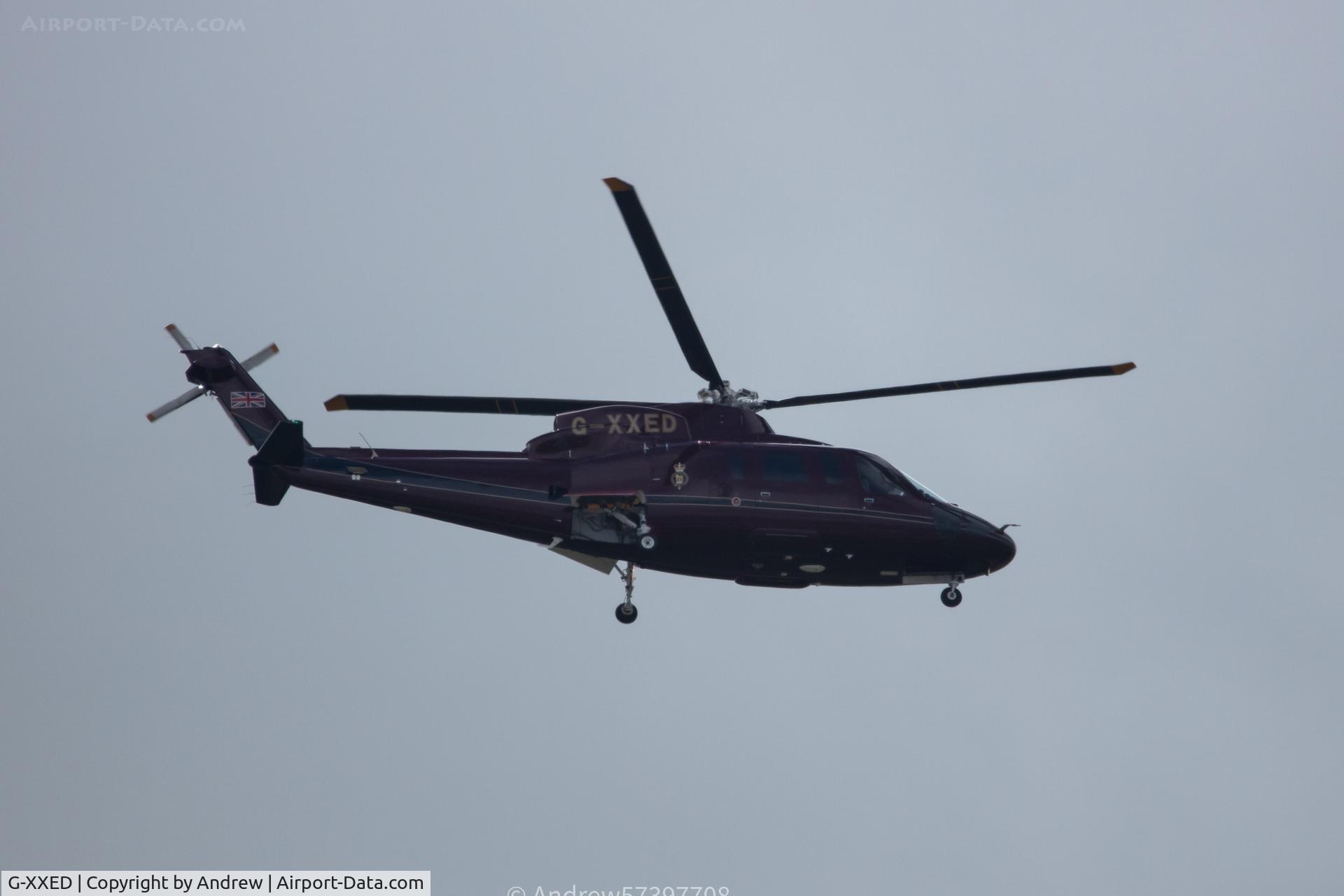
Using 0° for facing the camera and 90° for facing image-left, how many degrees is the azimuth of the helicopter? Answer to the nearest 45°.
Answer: approximately 270°
